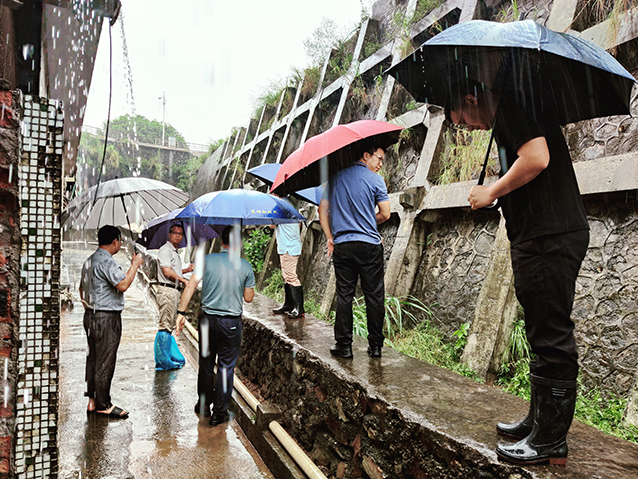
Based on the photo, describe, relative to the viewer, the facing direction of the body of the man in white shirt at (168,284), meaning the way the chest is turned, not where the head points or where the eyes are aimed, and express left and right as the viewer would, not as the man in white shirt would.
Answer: facing the viewer and to the right of the viewer

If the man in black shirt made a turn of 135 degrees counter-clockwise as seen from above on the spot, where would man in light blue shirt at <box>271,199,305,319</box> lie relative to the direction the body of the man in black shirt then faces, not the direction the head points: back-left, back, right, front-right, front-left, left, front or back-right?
back

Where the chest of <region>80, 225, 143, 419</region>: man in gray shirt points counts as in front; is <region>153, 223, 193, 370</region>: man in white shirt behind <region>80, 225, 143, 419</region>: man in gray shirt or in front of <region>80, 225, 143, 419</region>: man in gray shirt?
in front

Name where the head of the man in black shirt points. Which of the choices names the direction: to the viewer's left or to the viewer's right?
to the viewer's left

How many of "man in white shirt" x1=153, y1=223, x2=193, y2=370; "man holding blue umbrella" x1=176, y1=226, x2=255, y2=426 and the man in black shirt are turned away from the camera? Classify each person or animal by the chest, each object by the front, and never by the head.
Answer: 1

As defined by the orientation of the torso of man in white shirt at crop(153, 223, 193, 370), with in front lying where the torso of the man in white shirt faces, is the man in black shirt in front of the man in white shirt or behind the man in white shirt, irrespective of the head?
in front

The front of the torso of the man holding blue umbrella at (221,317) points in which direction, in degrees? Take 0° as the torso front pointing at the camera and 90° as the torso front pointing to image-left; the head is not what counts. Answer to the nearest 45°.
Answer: approximately 180°

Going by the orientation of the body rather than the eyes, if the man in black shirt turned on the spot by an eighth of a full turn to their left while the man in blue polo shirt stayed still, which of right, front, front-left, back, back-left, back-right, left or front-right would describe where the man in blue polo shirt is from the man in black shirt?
right

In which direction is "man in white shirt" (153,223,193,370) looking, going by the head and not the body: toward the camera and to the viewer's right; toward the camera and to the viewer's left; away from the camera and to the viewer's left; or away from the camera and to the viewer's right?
toward the camera and to the viewer's right

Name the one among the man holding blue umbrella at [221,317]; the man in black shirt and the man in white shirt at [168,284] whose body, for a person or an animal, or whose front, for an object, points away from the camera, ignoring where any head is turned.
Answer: the man holding blue umbrella

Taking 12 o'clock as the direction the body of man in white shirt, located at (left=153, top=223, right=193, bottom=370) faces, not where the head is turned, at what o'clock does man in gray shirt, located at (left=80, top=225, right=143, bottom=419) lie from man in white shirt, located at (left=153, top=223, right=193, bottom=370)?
man in gray shirt, located at (left=80, top=225, right=143, bottom=419) is roughly at 2 o'clock from man in white shirt, located at (left=153, top=223, right=193, bottom=370).

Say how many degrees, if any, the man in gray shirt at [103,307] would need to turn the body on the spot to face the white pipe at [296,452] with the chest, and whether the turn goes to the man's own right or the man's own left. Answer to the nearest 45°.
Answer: approximately 90° to the man's own right

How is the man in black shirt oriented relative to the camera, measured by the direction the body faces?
to the viewer's left

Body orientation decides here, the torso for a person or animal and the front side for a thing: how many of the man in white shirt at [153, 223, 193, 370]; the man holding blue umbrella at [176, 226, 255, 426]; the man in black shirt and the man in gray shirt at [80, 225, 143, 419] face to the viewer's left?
1
